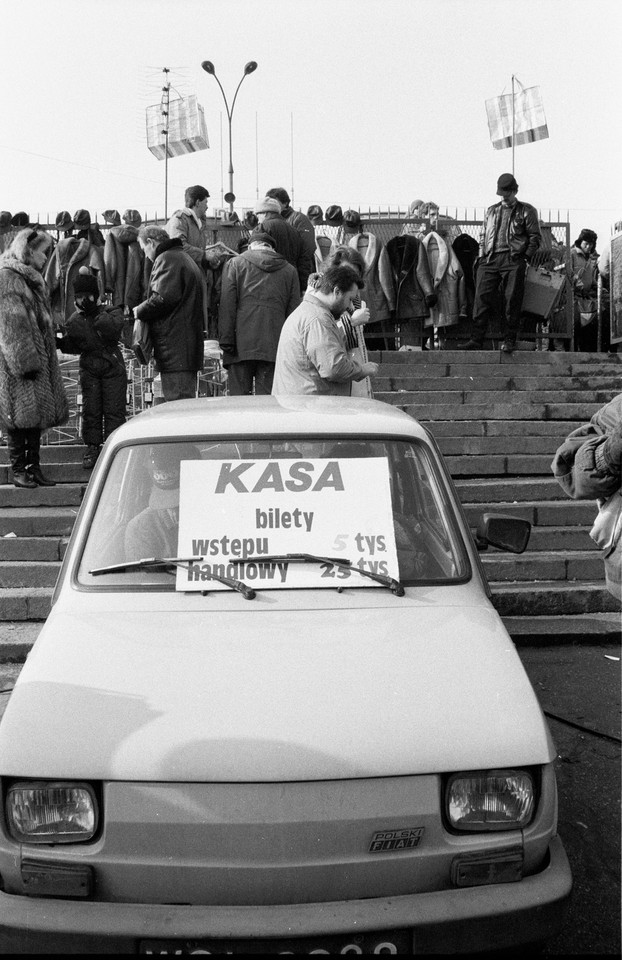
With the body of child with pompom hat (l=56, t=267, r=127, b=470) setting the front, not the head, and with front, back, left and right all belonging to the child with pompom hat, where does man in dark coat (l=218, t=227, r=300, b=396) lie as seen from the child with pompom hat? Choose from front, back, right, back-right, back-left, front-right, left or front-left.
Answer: left

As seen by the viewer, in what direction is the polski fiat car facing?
toward the camera

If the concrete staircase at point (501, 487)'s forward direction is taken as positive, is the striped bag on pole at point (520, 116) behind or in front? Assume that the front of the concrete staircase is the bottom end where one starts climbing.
behind

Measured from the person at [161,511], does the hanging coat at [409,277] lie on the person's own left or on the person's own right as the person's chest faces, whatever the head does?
on the person's own left

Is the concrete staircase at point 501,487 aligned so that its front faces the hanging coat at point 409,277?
no

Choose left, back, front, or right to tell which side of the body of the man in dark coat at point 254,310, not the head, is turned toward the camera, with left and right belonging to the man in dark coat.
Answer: back

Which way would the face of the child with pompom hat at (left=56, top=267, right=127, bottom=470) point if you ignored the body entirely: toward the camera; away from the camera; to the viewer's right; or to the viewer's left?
toward the camera

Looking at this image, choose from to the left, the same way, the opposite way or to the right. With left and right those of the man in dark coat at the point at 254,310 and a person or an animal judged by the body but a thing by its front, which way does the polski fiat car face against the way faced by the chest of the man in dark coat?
the opposite way

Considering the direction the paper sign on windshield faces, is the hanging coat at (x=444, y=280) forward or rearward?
rearward
